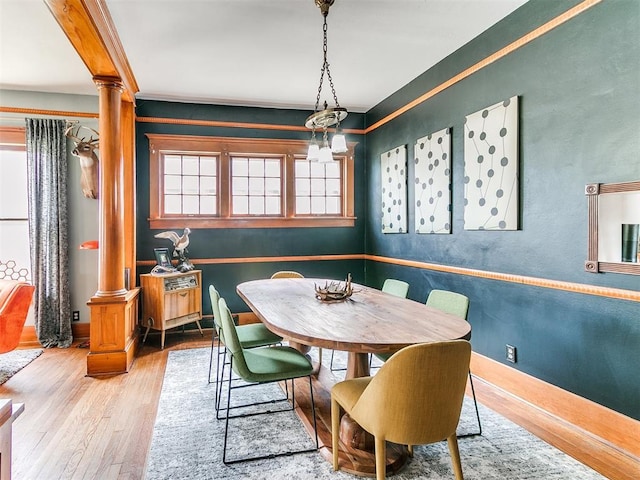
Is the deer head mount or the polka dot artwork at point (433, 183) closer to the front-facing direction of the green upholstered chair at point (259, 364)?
the polka dot artwork

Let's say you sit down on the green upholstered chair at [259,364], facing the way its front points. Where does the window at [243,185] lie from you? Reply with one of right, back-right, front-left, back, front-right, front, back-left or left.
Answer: left

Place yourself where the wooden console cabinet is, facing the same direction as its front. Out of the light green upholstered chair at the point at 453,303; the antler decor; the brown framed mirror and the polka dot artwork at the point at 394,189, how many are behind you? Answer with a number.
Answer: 0

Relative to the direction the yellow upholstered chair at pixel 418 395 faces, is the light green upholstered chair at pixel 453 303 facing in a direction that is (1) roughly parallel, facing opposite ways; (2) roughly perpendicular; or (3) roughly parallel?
roughly perpendicular

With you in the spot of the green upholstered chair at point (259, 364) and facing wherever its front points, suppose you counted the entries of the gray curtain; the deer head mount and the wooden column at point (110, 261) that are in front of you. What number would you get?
0

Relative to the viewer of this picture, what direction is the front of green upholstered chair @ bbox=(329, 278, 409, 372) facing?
facing the viewer and to the left of the viewer

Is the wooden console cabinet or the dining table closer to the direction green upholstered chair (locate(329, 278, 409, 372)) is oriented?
the dining table

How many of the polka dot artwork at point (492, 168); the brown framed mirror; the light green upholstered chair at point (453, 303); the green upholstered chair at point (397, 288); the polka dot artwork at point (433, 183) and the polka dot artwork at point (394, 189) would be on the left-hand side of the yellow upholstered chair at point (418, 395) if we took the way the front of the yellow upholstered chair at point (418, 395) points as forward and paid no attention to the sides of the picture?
0

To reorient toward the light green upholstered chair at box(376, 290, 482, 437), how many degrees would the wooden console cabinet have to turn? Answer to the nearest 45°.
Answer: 0° — it already faces it

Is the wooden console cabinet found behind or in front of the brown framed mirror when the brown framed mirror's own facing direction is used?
in front

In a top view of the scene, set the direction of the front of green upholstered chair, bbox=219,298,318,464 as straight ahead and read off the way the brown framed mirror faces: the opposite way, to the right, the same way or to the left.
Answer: the opposite way

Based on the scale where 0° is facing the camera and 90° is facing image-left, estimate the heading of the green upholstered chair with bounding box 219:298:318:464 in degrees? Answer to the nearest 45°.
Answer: approximately 270°

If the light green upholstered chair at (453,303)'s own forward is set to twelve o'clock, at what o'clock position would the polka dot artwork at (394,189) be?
The polka dot artwork is roughly at 4 o'clock from the light green upholstered chair.

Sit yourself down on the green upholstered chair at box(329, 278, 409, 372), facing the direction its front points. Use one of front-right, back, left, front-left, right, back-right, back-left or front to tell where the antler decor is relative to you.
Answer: front

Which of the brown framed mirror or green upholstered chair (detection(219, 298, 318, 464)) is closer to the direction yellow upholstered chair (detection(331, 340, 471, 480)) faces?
the green upholstered chair

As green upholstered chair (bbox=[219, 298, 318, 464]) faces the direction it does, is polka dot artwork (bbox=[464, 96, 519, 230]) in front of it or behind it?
in front
